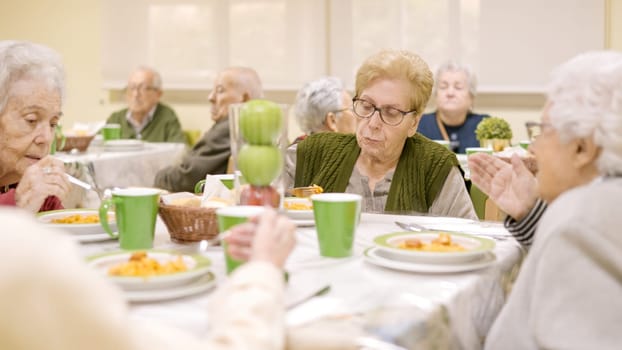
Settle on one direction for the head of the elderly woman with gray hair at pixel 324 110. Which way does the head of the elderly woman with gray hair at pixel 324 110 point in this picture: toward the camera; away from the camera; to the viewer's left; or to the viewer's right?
to the viewer's right

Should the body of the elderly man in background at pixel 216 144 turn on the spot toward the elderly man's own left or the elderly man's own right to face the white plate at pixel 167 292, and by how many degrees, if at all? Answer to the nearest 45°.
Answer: approximately 90° to the elderly man's own left

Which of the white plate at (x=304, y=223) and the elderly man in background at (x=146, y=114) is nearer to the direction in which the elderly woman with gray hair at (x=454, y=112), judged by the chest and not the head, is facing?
the white plate

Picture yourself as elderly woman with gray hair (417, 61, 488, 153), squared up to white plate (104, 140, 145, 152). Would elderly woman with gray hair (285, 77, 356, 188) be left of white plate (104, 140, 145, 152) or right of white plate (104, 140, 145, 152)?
left

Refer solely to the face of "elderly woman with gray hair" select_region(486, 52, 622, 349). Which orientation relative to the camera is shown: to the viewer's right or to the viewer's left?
to the viewer's left

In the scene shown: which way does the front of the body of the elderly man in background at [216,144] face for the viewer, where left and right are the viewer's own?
facing to the left of the viewer
